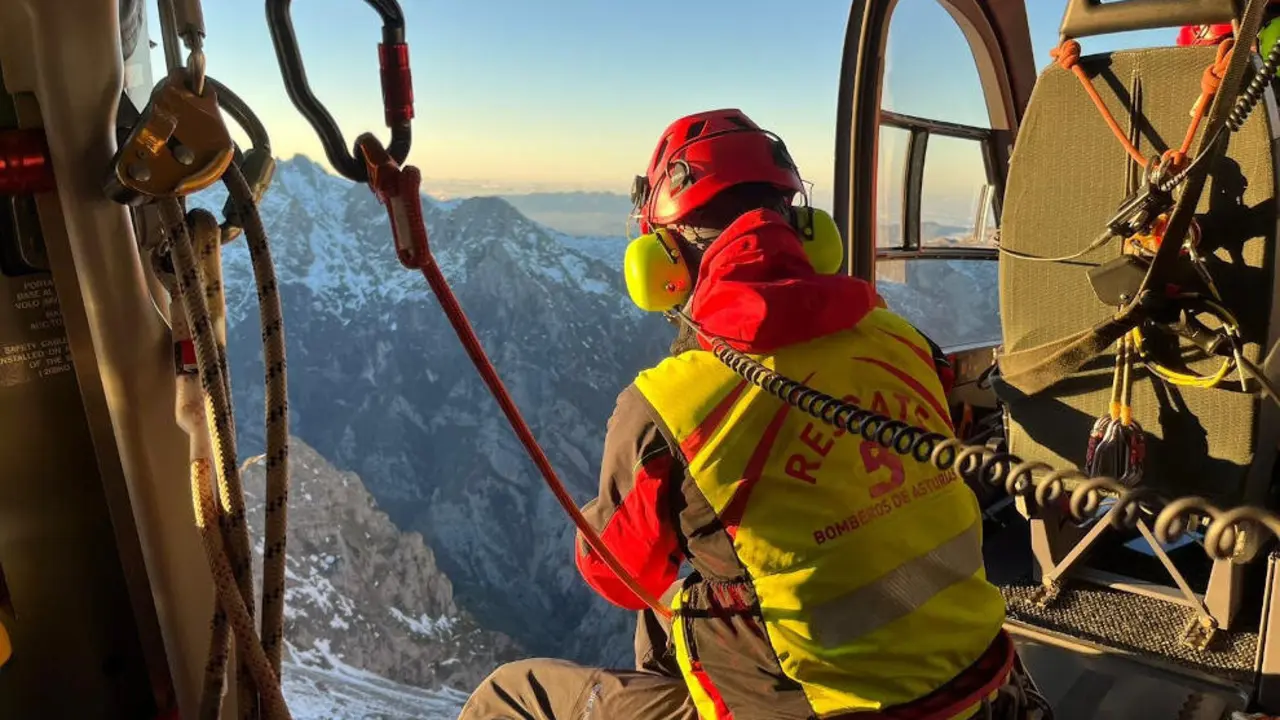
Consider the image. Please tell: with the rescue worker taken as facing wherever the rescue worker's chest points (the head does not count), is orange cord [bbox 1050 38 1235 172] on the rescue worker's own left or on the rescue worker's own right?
on the rescue worker's own right

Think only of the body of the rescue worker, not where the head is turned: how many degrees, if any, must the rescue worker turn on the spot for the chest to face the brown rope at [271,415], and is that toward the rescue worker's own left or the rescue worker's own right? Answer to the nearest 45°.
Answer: approximately 90° to the rescue worker's own left

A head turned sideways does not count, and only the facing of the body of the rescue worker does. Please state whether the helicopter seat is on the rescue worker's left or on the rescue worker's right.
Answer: on the rescue worker's right

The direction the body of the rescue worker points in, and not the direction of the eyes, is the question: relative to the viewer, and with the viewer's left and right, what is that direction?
facing away from the viewer and to the left of the viewer

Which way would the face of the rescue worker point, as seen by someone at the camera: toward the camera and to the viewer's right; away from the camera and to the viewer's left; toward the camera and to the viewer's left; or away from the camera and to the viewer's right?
away from the camera and to the viewer's left
